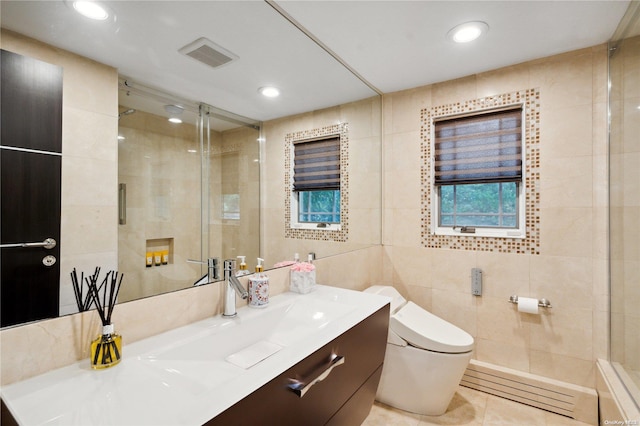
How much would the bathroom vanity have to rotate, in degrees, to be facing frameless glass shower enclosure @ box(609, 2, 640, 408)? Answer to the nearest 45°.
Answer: approximately 45° to its left

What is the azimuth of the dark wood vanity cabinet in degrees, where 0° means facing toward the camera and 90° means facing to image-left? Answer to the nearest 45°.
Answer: approximately 315°

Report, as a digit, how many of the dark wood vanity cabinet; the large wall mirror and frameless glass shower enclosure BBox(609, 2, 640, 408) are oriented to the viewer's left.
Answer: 1

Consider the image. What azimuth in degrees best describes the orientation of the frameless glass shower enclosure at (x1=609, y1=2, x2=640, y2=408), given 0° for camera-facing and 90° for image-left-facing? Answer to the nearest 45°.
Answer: approximately 90°

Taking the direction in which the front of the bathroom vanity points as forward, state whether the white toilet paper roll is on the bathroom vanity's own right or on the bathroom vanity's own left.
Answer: on the bathroom vanity's own left

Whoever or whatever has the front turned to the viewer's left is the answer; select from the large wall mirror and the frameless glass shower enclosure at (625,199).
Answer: the frameless glass shower enclosure

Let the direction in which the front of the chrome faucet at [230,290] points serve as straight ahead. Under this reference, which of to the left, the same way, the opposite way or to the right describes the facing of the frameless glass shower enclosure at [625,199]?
the opposite way

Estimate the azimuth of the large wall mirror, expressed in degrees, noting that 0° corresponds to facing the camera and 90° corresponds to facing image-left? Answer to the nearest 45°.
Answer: approximately 315°

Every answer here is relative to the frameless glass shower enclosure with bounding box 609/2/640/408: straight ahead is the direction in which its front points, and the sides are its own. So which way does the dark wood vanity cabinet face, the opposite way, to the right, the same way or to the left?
the opposite way

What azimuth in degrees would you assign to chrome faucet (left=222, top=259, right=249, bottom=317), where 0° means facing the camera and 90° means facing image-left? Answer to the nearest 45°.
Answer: approximately 315°

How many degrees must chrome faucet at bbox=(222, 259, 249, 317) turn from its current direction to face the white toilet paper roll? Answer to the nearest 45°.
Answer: approximately 45° to its left

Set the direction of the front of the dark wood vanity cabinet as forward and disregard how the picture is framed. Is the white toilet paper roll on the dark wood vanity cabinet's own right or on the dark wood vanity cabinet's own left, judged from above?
on the dark wood vanity cabinet's own left
